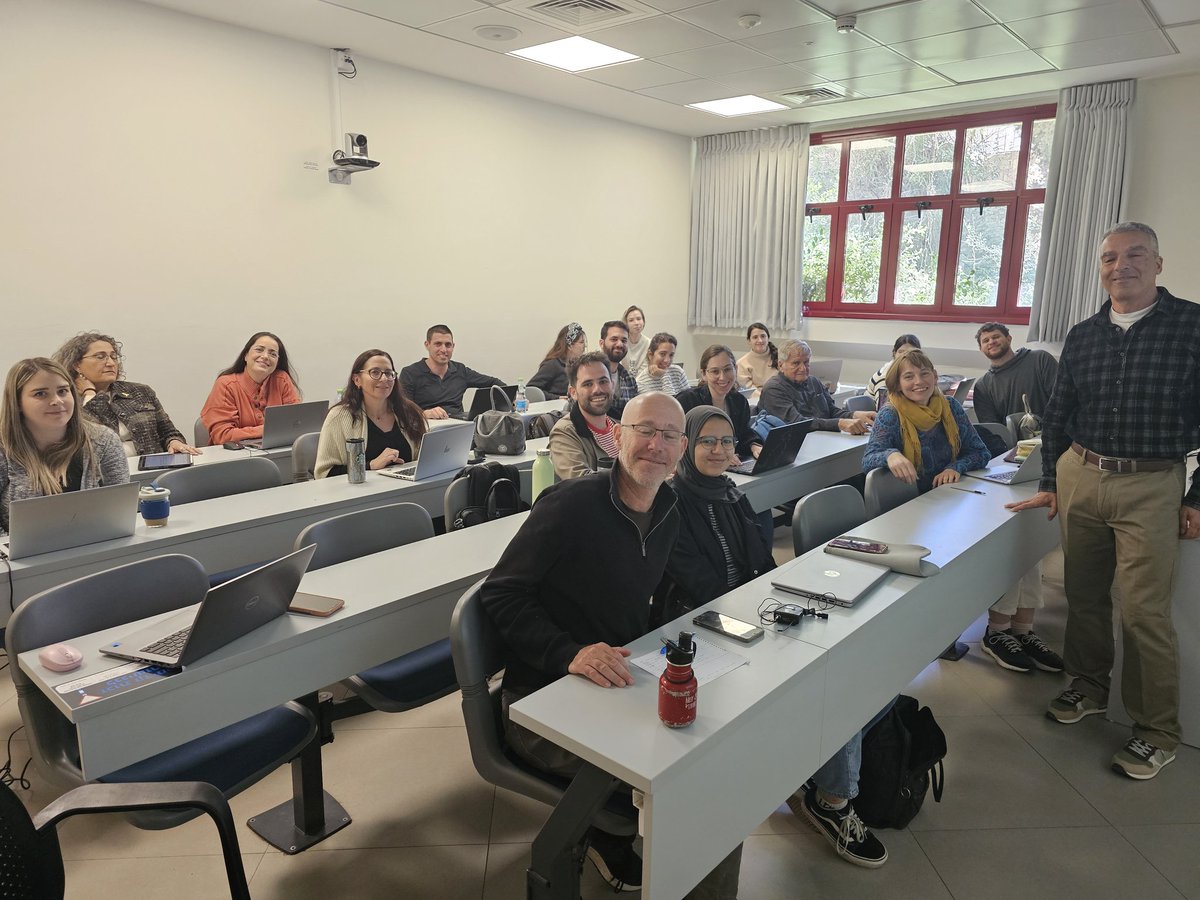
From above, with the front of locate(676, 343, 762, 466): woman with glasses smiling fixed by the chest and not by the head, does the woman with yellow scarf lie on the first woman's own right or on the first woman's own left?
on the first woman's own left

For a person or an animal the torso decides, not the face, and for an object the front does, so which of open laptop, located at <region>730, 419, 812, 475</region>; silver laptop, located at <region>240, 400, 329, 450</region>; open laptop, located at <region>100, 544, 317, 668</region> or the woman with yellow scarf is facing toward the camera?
the woman with yellow scarf

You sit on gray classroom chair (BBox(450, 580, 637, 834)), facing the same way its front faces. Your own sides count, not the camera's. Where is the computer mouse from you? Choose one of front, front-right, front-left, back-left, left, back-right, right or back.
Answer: back-right

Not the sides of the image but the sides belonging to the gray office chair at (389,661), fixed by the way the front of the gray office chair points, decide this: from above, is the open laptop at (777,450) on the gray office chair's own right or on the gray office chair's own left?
on the gray office chair's own left

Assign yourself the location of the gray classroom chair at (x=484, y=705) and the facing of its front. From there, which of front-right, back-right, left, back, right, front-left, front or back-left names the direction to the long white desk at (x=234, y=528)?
back

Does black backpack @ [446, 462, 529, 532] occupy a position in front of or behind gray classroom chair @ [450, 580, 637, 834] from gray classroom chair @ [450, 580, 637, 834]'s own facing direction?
behind

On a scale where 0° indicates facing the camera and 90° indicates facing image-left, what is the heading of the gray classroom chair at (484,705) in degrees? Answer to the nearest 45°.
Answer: approximately 315°

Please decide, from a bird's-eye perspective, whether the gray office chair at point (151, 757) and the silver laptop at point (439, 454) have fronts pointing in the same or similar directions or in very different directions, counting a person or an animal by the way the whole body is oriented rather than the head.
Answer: very different directions

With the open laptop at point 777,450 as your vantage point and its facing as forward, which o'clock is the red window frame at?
The red window frame is roughly at 2 o'clock from the open laptop.

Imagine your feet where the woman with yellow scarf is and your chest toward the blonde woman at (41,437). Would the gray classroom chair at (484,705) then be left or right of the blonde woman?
left
